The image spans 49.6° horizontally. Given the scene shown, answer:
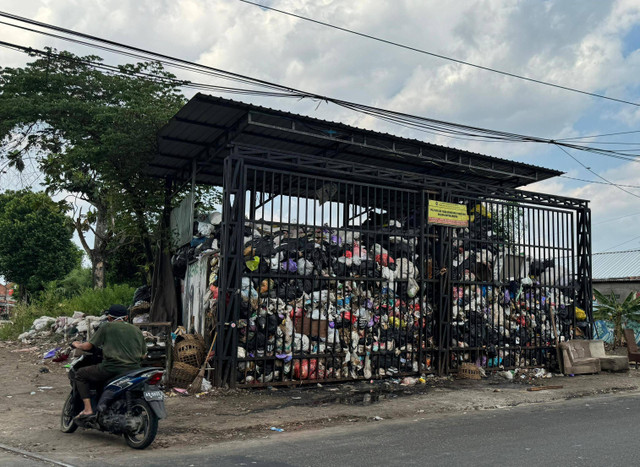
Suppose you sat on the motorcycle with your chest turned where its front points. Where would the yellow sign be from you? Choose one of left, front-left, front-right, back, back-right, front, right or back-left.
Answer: right

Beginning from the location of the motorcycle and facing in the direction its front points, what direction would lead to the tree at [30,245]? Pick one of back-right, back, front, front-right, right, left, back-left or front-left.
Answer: front-right

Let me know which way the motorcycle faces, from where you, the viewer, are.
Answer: facing away from the viewer and to the left of the viewer

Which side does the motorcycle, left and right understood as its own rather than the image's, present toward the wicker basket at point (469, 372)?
right

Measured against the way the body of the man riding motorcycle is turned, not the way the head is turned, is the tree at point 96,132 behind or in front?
in front

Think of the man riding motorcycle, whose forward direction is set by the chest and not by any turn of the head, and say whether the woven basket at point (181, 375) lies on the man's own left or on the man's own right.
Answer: on the man's own right

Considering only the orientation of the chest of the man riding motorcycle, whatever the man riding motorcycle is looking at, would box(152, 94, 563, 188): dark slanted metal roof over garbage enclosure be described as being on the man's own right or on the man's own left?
on the man's own right

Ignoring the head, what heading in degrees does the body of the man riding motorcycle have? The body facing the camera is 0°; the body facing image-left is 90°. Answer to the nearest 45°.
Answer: approximately 135°

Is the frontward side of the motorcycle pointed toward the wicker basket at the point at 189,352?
no

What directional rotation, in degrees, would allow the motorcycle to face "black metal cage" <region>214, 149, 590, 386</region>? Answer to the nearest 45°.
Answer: approximately 90° to its right

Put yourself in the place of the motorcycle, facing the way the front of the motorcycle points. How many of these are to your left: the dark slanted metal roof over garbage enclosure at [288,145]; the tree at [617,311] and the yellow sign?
0

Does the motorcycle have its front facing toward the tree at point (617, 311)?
no
